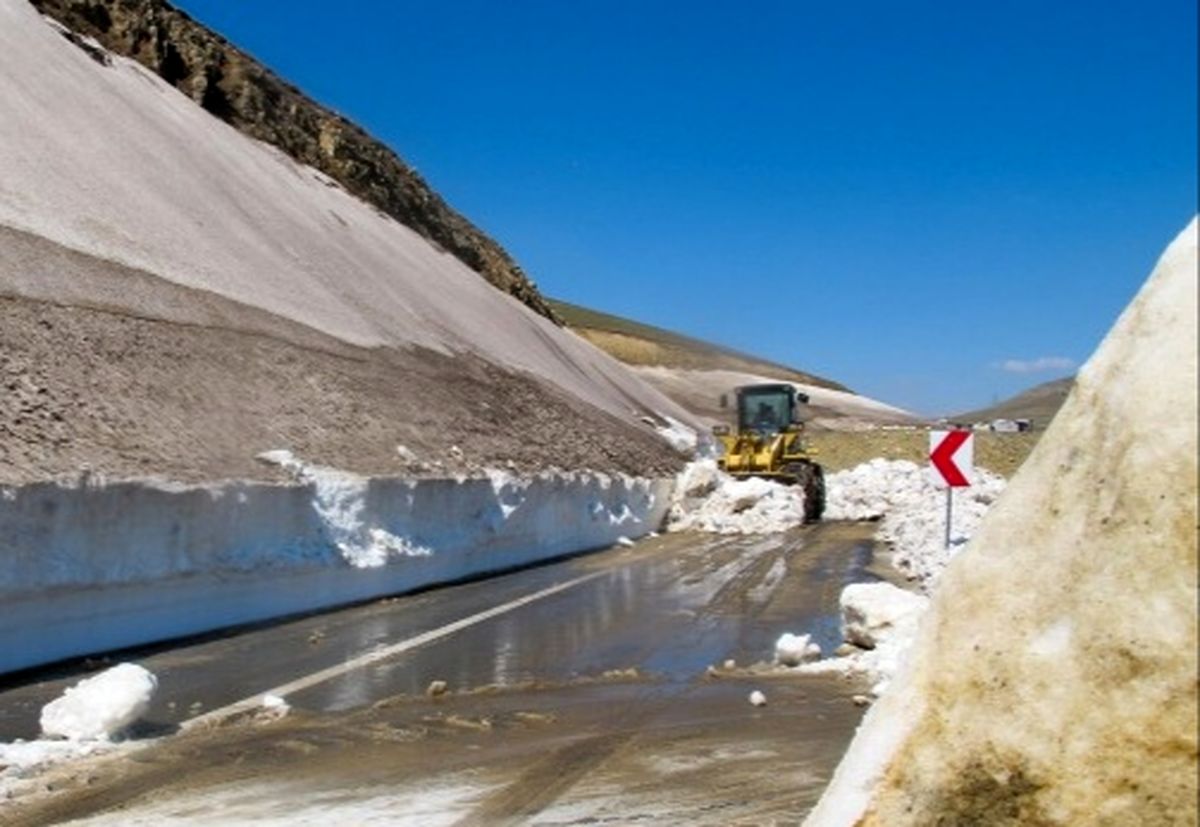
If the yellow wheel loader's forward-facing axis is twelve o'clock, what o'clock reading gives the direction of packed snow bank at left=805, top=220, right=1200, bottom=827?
The packed snow bank is roughly at 12 o'clock from the yellow wheel loader.

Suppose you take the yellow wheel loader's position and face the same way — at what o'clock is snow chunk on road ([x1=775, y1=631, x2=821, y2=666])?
The snow chunk on road is roughly at 12 o'clock from the yellow wheel loader.

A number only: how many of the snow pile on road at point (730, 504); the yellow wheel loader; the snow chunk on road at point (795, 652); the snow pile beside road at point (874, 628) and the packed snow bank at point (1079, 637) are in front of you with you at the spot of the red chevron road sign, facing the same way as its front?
3

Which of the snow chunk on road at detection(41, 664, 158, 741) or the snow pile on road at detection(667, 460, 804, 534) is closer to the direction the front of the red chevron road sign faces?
the snow chunk on road

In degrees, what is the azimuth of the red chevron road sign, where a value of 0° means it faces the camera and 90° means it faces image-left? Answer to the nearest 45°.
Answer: approximately 0°

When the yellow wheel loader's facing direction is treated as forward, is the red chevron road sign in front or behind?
in front

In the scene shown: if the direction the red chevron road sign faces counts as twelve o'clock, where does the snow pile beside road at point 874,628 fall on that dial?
The snow pile beside road is roughly at 12 o'clock from the red chevron road sign.

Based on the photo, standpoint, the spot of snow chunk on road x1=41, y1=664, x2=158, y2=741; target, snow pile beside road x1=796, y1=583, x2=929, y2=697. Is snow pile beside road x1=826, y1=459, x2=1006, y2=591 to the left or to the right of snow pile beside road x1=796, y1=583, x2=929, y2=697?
left

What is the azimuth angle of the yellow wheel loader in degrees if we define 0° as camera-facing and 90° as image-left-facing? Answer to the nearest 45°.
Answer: approximately 0°

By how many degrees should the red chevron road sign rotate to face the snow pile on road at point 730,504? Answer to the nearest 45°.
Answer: approximately 135° to its right
